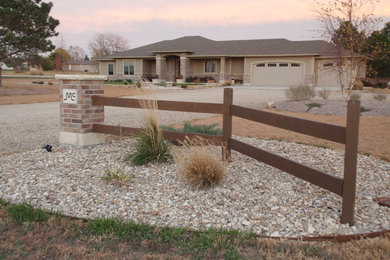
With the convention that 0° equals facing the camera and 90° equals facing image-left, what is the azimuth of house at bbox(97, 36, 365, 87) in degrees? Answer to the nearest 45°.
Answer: approximately 0°

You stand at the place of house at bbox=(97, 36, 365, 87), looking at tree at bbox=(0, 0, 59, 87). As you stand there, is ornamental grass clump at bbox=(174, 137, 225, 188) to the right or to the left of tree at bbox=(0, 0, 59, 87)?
left

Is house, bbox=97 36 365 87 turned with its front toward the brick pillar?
yes

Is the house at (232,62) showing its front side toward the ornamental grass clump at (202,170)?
yes

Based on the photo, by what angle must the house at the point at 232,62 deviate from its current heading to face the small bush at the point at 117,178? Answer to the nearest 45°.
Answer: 0° — it already faces it

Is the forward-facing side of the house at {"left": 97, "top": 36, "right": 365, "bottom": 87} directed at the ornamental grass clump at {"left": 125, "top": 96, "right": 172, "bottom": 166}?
yes

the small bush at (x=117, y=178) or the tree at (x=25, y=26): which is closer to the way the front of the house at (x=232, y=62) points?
the small bush
